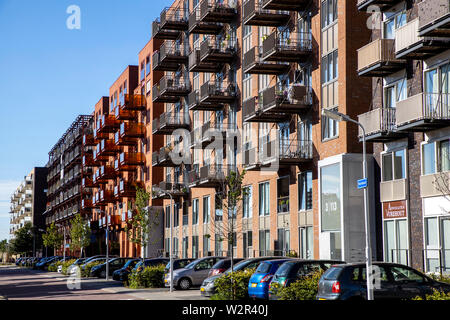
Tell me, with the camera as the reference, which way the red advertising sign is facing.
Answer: facing the viewer and to the left of the viewer

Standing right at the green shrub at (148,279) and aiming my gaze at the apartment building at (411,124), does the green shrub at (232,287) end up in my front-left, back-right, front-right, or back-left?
front-right

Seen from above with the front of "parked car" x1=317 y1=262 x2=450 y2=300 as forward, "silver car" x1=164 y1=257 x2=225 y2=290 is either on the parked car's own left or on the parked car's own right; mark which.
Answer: on the parked car's own left

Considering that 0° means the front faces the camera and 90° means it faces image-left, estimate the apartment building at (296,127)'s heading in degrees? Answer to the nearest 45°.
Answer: approximately 45°

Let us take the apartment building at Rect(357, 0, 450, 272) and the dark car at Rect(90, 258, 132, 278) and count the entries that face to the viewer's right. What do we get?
0

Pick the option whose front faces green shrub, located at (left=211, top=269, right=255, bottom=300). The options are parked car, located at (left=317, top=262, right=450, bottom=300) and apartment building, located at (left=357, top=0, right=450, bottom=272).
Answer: the apartment building

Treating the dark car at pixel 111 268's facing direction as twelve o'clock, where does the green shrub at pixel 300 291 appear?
The green shrub is roughly at 10 o'clock from the dark car.

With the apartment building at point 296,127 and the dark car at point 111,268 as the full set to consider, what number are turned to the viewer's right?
0

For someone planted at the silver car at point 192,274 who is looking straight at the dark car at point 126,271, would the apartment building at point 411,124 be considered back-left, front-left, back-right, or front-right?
back-right

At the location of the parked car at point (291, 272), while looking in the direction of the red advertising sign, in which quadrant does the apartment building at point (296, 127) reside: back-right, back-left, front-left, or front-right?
front-left

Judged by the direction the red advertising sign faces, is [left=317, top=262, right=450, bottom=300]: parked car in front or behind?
in front

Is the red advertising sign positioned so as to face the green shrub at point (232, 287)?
yes

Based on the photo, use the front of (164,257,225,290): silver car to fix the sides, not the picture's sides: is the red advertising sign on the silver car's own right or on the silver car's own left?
on the silver car's own left

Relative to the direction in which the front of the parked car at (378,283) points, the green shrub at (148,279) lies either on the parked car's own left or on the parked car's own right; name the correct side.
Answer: on the parked car's own left

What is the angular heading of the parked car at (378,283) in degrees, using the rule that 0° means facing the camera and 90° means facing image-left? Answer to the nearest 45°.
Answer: approximately 225°
